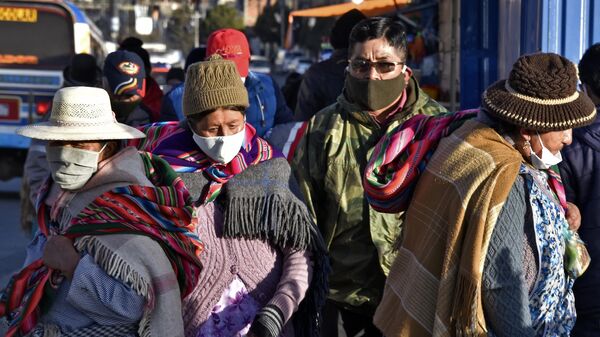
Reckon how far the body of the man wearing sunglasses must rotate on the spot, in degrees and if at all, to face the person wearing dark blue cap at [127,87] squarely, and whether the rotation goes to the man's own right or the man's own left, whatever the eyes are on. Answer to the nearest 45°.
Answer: approximately 135° to the man's own right

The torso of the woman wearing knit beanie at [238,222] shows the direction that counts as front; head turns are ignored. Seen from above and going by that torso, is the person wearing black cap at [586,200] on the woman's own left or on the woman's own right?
on the woman's own left

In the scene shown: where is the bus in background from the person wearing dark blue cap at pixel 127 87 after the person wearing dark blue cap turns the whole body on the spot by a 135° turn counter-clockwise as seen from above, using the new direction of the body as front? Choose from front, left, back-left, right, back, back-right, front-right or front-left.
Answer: front-left

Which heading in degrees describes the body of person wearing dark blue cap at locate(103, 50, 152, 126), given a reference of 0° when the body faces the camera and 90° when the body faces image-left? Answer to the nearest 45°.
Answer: approximately 0°

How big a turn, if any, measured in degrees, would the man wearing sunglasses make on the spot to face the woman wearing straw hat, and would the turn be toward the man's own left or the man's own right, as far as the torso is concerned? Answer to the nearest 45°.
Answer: approximately 45° to the man's own right
